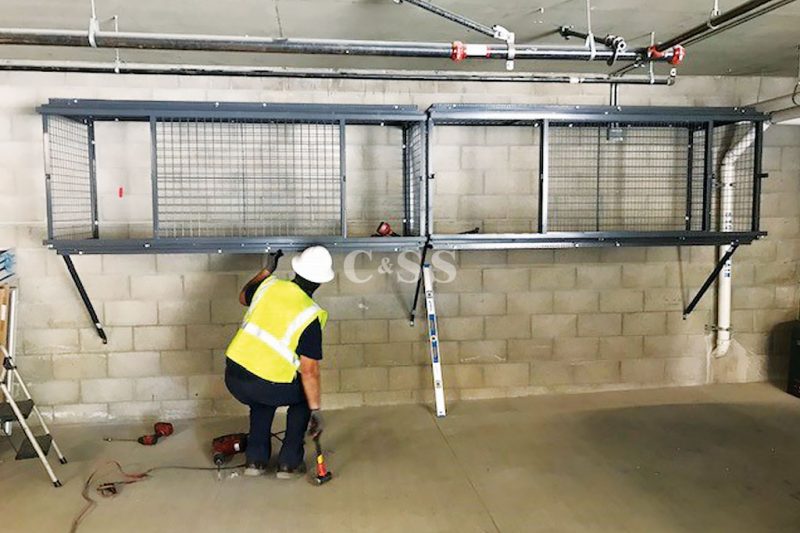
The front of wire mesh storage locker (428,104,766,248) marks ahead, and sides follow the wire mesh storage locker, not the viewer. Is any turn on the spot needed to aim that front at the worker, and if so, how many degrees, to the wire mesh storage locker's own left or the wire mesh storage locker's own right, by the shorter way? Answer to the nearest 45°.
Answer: approximately 45° to the wire mesh storage locker's own right

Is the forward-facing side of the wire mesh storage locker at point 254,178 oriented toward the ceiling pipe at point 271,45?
yes

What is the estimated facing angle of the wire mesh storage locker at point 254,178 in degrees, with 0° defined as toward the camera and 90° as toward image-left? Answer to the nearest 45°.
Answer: approximately 0°

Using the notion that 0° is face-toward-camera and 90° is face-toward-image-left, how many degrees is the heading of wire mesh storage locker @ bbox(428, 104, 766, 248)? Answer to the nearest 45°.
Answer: approximately 0°

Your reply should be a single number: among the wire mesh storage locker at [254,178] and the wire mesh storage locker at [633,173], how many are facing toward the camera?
2

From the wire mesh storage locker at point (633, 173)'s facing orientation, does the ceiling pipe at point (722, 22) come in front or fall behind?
in front

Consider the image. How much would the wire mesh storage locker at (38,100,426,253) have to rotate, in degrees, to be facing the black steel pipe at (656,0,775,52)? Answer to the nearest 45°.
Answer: approximately 45° to its left

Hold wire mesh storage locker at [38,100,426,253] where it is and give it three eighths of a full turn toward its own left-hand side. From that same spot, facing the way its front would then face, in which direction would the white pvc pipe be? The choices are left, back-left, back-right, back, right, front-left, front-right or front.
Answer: front-right

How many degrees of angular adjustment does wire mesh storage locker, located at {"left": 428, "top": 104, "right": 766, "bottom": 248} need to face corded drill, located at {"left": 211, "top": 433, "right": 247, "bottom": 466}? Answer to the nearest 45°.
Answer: approximately 45° to its right
